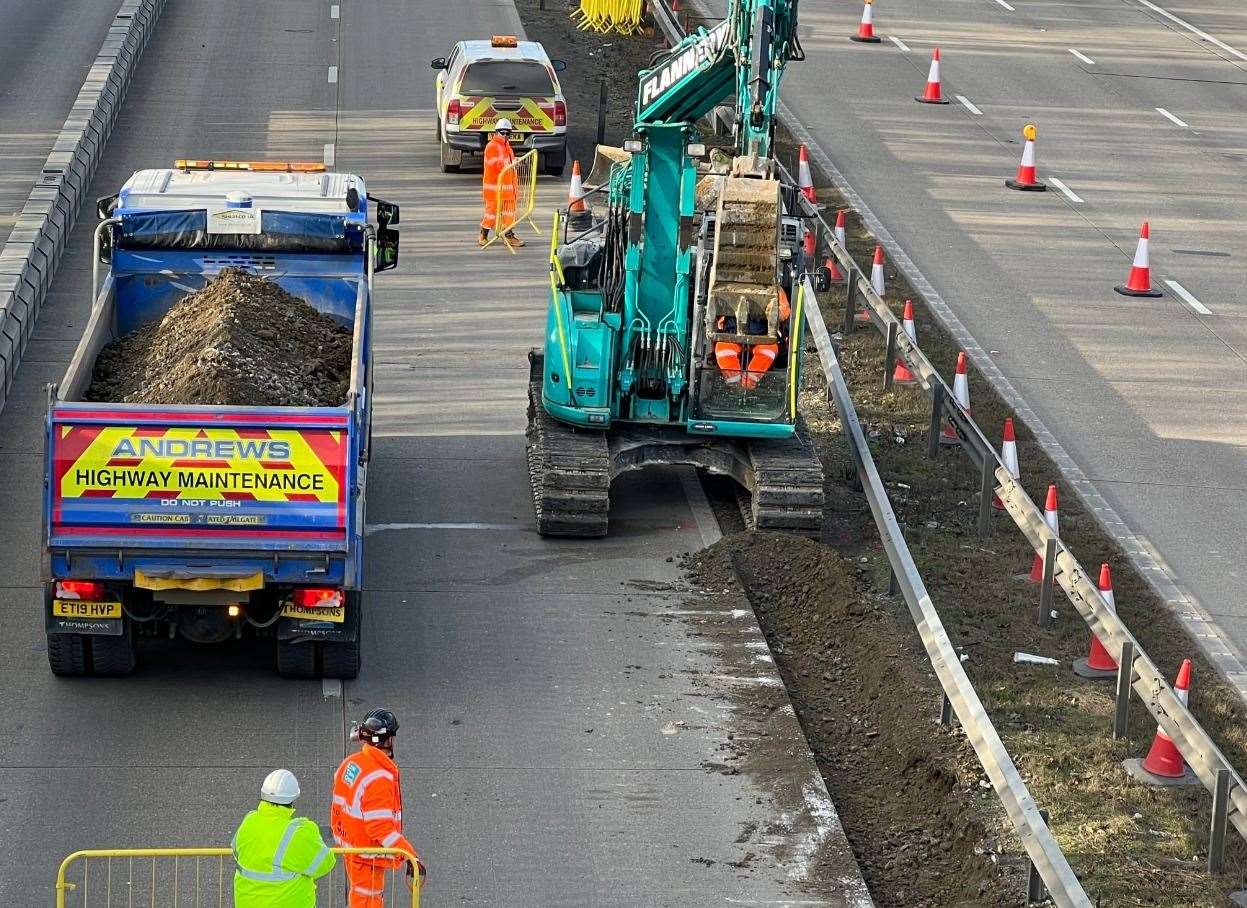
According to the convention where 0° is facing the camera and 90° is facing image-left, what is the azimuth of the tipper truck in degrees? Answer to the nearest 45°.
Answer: approximately 180°

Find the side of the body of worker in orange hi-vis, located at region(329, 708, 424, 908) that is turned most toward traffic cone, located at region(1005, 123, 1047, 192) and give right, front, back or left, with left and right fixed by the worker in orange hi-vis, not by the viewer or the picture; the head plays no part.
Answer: front

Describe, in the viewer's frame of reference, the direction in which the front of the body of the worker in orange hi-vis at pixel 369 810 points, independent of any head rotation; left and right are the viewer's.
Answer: facing away from the viewer and to the right of the viewer

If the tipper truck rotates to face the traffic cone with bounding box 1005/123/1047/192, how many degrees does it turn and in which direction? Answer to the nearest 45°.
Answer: approximately 45° to its right
